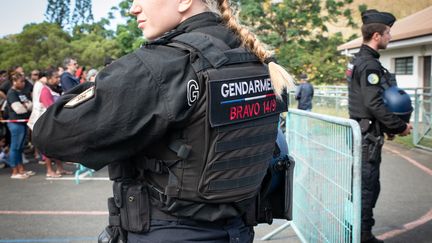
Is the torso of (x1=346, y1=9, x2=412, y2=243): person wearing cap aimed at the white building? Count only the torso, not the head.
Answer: no
